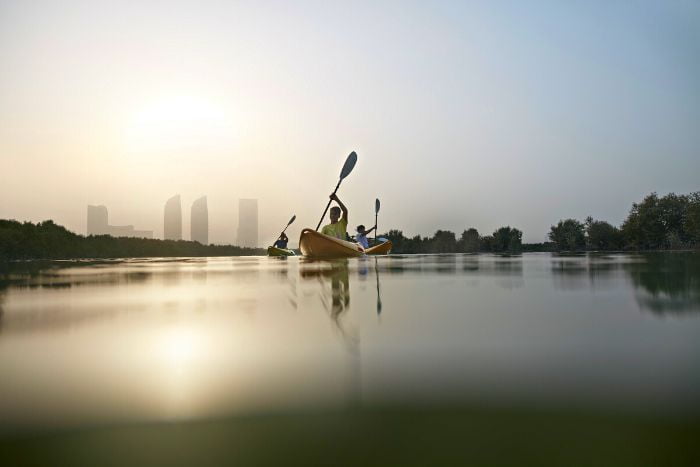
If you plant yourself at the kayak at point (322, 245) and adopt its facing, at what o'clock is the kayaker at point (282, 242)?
The kayaker is roughly at 4 o'clock from the kayak.

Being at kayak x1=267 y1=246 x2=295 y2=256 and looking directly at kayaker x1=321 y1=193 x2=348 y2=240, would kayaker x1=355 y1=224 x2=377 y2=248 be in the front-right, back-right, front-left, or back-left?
front-left

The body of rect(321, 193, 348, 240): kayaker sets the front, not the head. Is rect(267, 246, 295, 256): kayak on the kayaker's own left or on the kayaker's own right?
on the kayaker's own right

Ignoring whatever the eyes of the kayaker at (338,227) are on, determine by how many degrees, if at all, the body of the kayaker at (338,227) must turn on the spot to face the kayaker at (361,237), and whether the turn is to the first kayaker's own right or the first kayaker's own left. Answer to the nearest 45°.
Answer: approximately 135° to the first kayaker's own right

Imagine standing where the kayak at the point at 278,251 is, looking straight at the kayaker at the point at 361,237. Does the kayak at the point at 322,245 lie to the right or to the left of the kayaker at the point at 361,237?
right

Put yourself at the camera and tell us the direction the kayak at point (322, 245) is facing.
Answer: facing the viewer and to the left of the viewer

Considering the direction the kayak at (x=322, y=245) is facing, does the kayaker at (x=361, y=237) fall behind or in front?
behind
